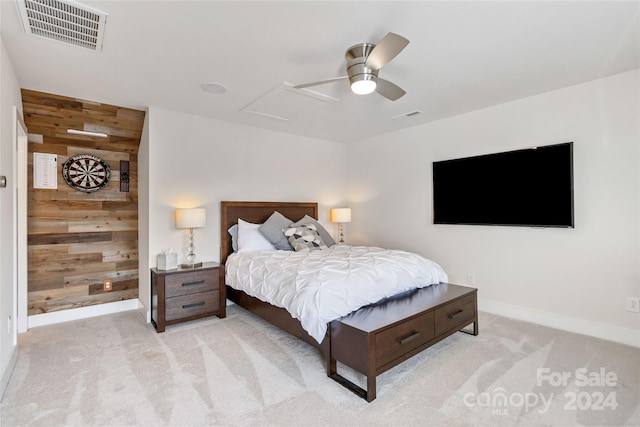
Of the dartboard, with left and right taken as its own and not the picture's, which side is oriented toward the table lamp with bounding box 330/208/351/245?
left

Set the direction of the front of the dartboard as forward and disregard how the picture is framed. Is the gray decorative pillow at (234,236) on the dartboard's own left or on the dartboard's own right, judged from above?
on the dartboard's own left

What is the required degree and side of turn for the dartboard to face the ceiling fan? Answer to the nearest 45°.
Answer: approximately 45° to its left

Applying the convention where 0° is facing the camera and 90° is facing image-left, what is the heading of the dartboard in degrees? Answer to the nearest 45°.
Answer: approximately 0°

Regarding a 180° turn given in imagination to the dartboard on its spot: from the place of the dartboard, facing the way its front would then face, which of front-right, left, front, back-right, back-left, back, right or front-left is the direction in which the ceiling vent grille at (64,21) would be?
back

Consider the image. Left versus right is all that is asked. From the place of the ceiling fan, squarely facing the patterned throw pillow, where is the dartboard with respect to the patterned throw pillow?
left

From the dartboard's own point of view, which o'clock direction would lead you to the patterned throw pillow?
The patterned throw pillow is roughly at 10 o'clock from the dartboard.

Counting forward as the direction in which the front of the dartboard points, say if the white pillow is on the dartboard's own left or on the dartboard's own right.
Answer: on the dartboard's own left

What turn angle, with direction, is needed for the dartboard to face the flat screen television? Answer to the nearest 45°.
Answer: approximately 45° to its left

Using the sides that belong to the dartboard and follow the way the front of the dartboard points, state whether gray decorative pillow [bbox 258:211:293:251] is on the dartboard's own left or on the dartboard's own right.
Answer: on the dartboard's own left
